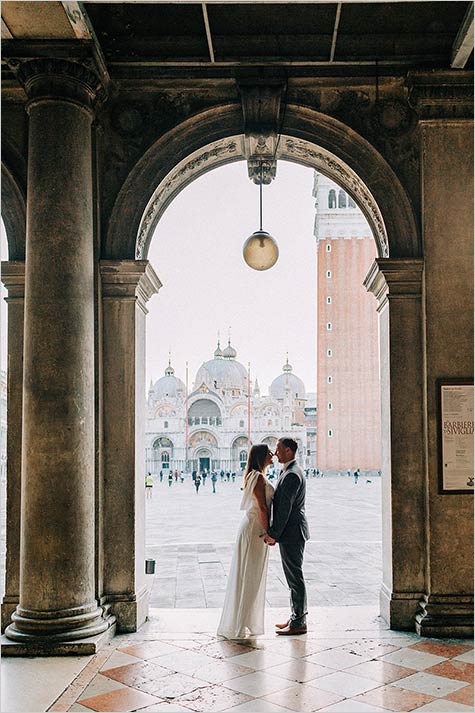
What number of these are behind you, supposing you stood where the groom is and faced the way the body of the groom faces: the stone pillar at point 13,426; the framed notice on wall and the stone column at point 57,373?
1

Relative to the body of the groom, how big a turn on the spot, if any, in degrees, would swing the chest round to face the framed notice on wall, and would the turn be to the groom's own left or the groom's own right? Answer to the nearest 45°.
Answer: approximately 180°

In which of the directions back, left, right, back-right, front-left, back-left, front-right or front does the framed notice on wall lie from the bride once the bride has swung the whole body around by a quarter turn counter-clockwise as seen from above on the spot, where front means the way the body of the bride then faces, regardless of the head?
right

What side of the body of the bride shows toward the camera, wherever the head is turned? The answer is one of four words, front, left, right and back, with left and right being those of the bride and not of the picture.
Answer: right

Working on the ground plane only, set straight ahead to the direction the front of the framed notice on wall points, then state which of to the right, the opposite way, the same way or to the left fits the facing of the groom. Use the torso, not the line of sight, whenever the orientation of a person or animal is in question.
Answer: to the right

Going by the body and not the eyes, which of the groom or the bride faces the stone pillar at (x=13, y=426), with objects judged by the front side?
the groom

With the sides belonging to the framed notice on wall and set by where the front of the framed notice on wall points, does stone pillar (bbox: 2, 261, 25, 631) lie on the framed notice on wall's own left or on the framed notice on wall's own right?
on the framed notice on wall's own right

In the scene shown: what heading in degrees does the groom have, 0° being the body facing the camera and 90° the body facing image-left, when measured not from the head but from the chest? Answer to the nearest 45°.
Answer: approximately 90°

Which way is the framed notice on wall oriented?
toward the camera

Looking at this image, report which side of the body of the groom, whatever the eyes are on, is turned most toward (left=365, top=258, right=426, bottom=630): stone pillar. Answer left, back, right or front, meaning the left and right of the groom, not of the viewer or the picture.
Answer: back

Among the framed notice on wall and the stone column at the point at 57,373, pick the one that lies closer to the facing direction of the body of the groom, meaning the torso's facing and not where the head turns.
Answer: the stone column

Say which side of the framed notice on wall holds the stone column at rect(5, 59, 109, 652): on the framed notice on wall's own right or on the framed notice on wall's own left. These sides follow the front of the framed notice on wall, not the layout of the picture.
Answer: on the framed notice on wall's own right

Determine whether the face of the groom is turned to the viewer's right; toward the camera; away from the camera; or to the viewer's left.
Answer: to the viewer's left
